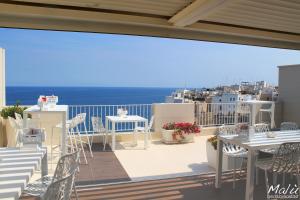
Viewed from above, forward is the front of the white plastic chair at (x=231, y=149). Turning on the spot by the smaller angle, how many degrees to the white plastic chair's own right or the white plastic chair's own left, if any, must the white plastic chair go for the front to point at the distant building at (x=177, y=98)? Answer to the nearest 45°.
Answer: approximately 135° to the white plastic chair's own left

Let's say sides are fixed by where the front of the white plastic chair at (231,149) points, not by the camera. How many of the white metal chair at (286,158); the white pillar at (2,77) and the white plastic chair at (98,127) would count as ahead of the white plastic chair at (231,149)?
1

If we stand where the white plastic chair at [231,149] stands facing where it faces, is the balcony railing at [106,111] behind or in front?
behind

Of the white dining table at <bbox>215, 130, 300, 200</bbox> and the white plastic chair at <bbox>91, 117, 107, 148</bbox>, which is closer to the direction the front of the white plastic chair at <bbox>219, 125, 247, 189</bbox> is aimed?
the white dining table

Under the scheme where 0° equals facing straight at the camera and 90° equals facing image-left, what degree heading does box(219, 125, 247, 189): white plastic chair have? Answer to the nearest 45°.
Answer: approximately 315°

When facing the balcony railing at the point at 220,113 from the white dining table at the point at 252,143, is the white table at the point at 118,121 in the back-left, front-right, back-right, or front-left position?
front-left

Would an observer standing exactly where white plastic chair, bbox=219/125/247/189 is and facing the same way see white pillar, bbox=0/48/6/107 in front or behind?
behind
